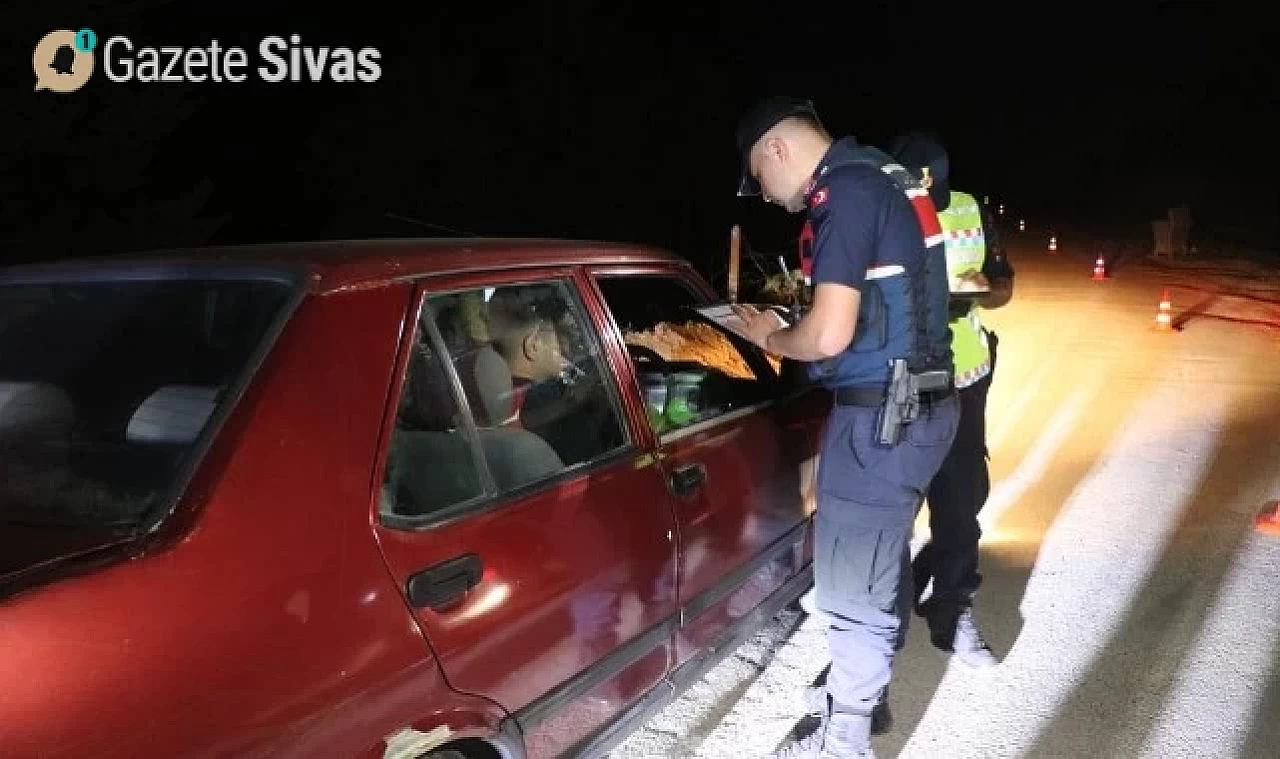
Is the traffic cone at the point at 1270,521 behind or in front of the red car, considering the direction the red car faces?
in front

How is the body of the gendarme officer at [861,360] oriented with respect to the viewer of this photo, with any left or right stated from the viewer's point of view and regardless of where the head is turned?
facing to the left of the viewer

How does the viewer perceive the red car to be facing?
facing away from the viewer and to the right of the viewer

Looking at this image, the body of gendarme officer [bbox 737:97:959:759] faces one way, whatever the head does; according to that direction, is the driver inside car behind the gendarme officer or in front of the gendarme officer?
in front

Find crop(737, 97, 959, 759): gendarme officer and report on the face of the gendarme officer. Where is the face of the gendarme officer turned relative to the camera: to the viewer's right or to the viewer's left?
to the viewer's left

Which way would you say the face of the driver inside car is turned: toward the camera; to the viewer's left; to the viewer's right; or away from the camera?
to the viewer's right

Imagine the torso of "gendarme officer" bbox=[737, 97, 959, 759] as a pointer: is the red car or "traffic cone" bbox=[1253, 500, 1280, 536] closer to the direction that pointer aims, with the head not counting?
the red car

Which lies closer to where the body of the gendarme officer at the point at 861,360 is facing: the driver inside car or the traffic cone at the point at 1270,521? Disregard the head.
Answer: the driver inside car

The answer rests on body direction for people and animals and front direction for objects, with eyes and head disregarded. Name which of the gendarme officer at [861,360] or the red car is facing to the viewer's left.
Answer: the gendarme officer

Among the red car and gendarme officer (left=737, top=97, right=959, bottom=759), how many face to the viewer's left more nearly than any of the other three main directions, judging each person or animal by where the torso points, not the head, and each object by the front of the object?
1

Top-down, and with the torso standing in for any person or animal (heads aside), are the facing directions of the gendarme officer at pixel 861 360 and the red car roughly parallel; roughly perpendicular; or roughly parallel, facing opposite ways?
roughly perpendicular

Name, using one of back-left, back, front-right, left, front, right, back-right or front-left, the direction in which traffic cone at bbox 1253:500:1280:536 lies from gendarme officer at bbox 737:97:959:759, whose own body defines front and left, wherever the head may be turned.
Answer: back-right
